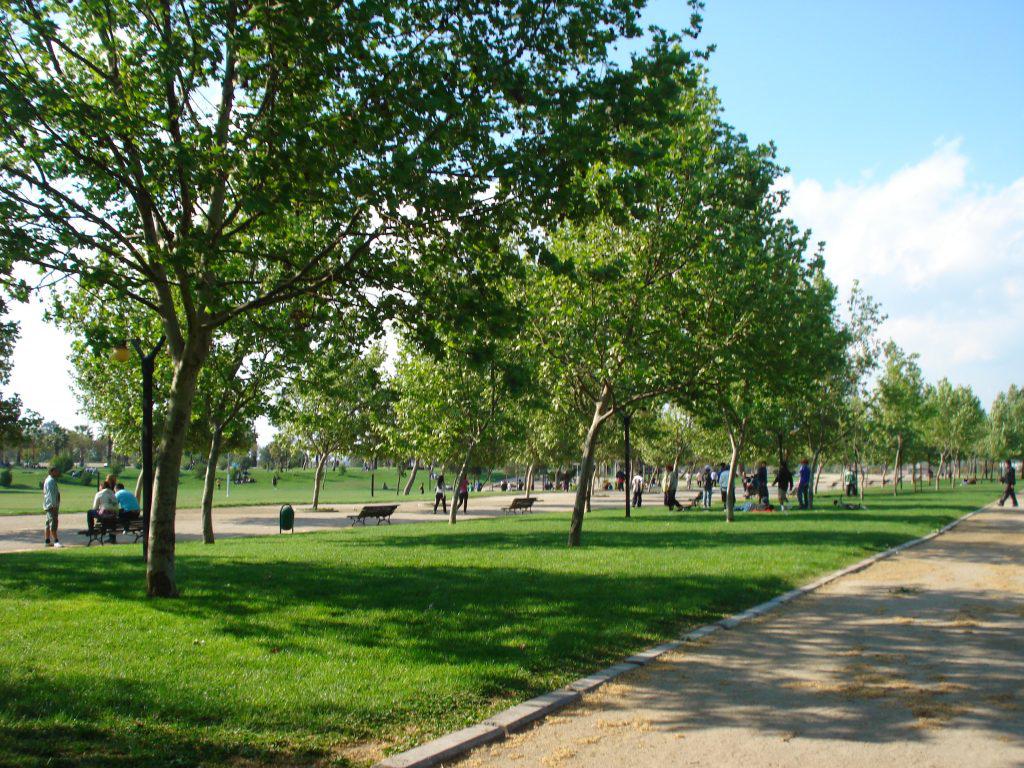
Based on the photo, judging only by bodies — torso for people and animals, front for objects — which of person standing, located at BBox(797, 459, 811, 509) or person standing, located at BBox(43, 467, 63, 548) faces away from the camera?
person standing, located at BBox(797, 459, 811, 509)

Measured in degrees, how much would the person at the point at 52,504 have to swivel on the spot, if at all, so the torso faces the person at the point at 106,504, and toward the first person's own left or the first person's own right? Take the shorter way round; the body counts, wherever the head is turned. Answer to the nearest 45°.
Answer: approximately 45° to the first person's own left

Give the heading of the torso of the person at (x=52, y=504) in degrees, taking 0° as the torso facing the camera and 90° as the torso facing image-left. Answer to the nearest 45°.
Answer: approximately 270°

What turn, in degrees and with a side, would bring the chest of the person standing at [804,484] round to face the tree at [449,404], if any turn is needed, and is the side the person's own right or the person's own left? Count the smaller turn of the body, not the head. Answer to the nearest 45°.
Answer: approximately 135° to the person's own left

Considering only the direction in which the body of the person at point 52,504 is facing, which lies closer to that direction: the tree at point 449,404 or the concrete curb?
the tree

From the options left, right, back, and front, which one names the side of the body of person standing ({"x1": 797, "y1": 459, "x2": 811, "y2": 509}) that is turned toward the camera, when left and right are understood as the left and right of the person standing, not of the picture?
back

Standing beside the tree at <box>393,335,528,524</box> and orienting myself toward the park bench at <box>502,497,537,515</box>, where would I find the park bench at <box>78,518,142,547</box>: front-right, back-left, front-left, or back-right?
back-left
